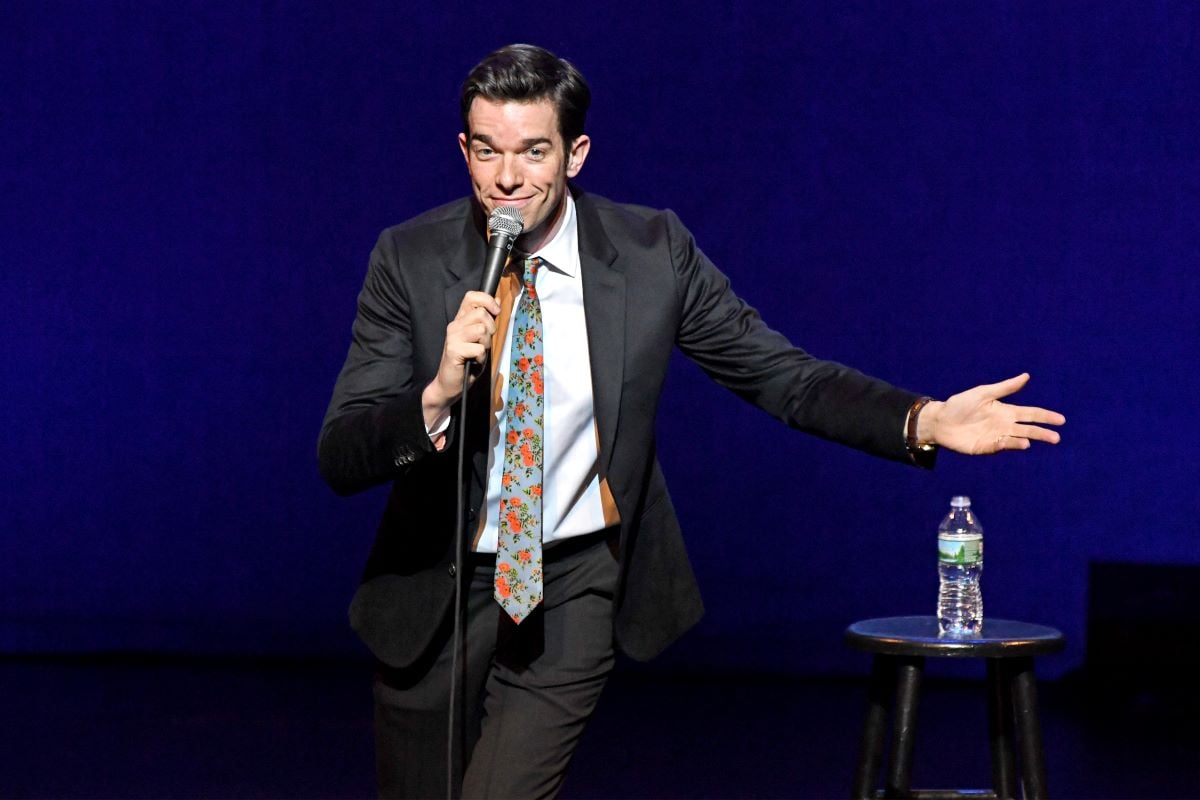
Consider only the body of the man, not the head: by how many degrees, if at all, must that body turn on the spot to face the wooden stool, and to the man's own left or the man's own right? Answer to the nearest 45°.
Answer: approximately 135° to the man's own left

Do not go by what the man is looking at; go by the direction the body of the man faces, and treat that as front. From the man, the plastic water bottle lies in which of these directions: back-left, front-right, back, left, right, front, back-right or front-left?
back-left

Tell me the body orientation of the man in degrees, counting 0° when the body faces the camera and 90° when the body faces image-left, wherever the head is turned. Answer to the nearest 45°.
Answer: approximately 0°
